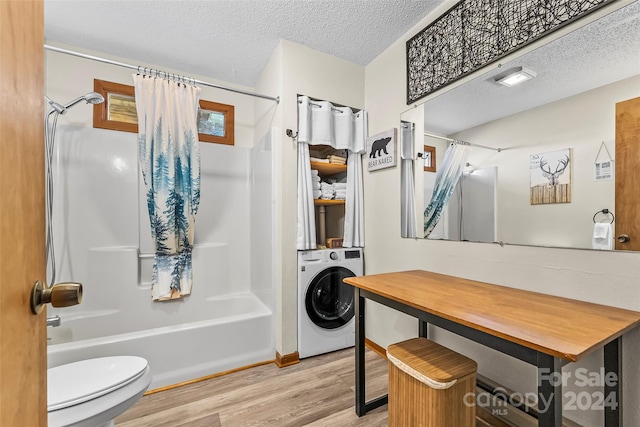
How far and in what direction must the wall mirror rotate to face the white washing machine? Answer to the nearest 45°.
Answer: approximately 45° to its right

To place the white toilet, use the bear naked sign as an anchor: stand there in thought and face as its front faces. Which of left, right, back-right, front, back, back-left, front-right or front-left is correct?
front

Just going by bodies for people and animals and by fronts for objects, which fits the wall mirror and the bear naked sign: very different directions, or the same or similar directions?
same or similar directions

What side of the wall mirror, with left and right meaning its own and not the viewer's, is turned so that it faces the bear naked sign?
right

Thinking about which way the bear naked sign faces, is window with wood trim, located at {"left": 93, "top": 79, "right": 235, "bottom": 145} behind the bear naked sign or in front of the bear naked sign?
in front

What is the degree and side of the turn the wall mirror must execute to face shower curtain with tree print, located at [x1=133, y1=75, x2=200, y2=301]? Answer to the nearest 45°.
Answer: approximately 45° to its right

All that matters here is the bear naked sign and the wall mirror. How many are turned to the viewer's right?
0

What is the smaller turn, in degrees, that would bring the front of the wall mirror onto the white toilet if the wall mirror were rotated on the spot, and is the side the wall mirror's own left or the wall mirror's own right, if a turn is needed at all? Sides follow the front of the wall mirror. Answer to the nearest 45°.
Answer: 0° — it already faces it

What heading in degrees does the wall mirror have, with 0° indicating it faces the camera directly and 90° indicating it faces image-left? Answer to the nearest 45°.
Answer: approximately 45°

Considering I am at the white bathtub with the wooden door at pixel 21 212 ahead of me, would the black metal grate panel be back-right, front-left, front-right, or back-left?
front-left
